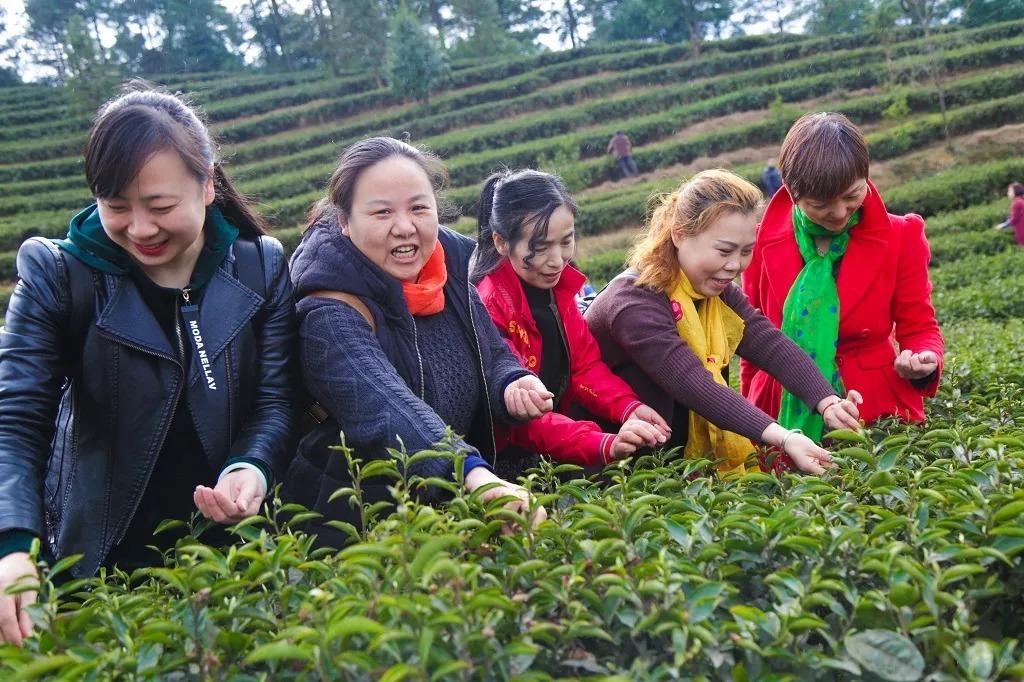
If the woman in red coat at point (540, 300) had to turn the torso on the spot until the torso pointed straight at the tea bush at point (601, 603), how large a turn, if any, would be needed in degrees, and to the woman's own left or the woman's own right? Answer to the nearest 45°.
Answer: approximately 45° to the woman's own right

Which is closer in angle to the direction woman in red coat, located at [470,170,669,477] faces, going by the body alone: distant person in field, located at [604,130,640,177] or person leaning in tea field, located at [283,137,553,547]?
the person leaning in tea field

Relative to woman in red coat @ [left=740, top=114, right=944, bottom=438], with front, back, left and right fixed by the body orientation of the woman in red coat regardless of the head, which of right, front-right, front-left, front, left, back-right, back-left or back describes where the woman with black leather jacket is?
front-right

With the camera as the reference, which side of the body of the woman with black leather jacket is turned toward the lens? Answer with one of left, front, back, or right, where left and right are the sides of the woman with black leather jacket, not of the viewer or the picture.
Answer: front

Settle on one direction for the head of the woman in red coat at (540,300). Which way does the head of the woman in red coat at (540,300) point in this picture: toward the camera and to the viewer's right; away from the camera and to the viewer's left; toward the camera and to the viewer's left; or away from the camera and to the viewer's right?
toward the camera and to the viewer's right

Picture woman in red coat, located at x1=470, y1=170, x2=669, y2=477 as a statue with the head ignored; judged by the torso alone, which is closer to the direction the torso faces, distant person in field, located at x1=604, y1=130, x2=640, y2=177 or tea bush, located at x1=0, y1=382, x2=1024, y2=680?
the tea bush

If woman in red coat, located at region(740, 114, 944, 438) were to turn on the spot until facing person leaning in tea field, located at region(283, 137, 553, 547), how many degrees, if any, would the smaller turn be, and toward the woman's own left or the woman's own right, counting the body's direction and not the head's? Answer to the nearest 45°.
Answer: approximately 45° to the woman's own right

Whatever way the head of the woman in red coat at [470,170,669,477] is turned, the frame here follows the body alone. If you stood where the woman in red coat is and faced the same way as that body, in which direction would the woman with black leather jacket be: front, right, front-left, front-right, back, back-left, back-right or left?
right

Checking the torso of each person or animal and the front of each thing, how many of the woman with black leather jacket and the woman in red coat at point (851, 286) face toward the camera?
2

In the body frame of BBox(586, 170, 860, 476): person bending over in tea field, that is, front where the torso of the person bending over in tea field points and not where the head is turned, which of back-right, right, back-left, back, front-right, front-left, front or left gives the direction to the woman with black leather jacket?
right

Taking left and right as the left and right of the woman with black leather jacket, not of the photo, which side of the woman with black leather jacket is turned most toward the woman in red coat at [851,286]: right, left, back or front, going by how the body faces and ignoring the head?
left

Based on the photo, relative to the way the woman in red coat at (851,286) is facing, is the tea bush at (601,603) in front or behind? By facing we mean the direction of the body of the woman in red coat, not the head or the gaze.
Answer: in front

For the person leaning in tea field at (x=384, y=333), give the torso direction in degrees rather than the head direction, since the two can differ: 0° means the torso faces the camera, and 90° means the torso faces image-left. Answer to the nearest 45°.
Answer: approximately 315°

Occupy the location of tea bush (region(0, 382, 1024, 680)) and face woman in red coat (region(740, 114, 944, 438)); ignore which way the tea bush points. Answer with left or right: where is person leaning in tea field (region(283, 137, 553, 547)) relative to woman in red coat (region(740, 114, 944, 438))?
left

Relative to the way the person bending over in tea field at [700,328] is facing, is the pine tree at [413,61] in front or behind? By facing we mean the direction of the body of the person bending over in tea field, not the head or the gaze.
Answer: behind
